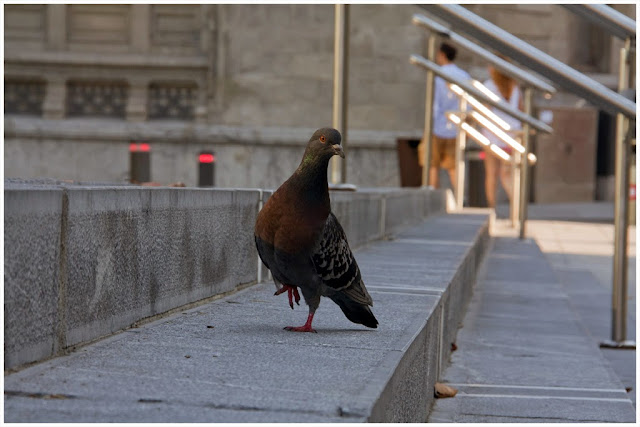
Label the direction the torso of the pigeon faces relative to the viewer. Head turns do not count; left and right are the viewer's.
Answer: facing the viewer and to the left of the viewer

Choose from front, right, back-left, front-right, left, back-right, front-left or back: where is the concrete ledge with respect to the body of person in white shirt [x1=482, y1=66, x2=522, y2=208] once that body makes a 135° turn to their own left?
front-left

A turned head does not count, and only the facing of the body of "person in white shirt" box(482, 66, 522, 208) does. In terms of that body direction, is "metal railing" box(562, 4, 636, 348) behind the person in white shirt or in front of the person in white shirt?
behind

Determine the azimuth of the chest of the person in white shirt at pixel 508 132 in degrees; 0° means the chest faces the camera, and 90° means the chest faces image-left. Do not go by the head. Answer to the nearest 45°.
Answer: approximately 180°

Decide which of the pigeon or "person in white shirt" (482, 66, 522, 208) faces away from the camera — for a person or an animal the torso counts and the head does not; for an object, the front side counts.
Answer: the person in white shirt

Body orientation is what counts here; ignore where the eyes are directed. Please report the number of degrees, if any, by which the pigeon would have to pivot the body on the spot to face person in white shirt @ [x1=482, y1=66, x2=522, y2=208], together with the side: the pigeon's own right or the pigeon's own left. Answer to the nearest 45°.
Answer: approximately 135° to the pigeon's own right

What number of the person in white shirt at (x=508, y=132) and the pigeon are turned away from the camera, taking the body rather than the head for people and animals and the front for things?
1

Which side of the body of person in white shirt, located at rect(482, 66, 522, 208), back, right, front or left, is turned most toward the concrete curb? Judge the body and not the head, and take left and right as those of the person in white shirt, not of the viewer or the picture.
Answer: back

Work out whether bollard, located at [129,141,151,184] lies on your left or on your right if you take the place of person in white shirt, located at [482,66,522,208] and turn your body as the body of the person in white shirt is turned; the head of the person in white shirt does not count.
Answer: on your left
